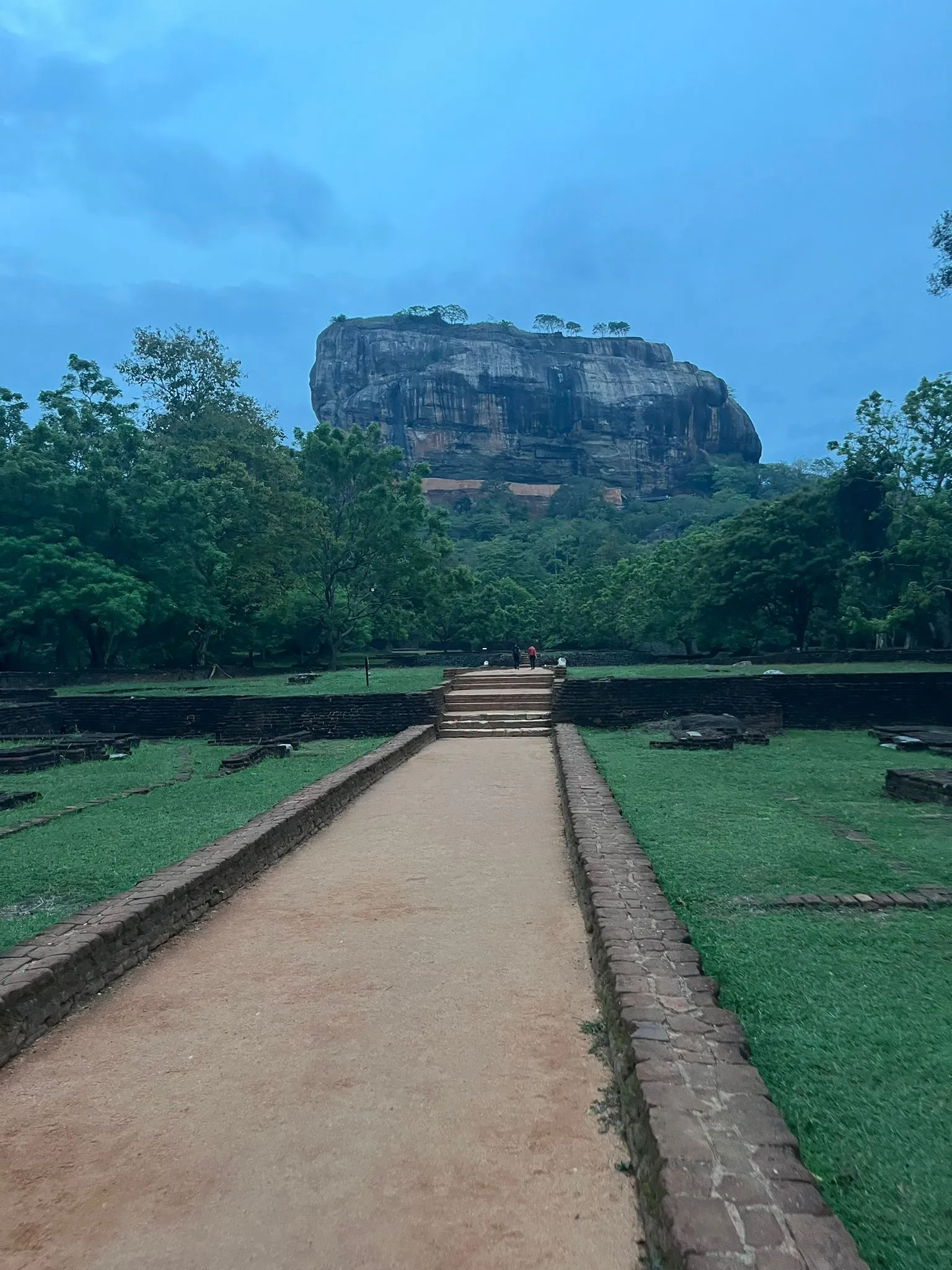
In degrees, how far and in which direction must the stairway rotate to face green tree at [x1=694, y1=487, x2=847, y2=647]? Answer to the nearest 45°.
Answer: approximately 135° to its left

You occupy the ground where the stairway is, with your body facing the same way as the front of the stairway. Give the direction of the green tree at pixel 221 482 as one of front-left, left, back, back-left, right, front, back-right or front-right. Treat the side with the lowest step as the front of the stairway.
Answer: back-right

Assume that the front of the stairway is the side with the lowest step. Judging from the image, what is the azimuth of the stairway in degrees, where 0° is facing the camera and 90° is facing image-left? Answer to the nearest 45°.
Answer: approximately 0°

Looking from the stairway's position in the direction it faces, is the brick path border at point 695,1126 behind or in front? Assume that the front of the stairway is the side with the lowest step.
in front

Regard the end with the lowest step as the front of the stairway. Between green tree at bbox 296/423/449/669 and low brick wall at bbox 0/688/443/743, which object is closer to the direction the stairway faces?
the low brick wall

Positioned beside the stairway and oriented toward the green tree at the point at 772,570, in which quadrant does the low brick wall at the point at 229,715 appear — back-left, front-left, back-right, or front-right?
back-left

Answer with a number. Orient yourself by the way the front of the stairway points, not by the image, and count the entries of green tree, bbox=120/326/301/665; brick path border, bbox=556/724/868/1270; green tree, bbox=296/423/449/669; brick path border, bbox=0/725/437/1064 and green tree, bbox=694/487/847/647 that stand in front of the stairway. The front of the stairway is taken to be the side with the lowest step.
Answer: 2

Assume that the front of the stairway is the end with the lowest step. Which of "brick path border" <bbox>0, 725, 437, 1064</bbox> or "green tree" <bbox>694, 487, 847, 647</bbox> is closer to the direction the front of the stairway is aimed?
the brick path border

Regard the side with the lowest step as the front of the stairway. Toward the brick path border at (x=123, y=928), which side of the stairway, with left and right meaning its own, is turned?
front

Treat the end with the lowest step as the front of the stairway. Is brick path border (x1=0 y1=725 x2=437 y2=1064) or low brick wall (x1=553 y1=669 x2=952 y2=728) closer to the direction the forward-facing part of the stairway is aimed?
the brick path border

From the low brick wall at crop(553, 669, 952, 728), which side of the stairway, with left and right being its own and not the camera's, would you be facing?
left

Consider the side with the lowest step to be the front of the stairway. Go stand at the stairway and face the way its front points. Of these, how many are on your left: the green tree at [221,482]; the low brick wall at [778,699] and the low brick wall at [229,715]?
1

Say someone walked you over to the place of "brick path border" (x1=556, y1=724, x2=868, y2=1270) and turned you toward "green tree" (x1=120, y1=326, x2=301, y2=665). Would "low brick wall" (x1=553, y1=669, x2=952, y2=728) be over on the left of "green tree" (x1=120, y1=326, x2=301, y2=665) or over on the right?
right
